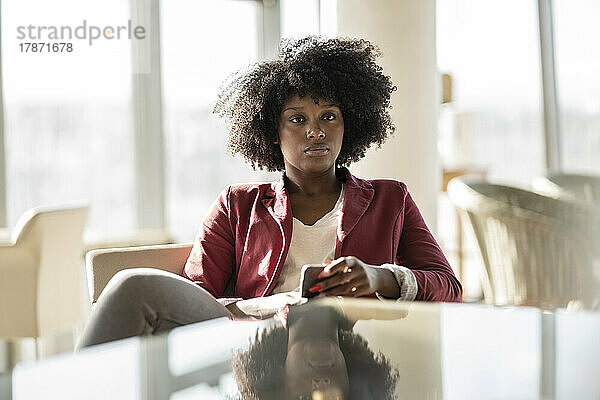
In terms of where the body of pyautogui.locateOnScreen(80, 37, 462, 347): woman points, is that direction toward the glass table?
yes

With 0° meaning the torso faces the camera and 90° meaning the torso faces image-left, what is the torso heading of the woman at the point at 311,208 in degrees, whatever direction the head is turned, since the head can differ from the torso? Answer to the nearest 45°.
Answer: approximately 0°

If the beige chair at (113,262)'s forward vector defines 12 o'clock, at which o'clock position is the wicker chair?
The wicker chair is roughly at 8 o'clock from the beige chair.

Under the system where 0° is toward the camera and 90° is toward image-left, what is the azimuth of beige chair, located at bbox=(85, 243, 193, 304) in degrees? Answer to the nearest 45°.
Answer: approximately 0°

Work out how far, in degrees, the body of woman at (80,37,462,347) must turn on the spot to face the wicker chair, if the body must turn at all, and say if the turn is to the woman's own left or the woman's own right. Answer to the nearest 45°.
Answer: approximately 135° to the woman's own left

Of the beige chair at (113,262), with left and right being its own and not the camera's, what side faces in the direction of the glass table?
front
